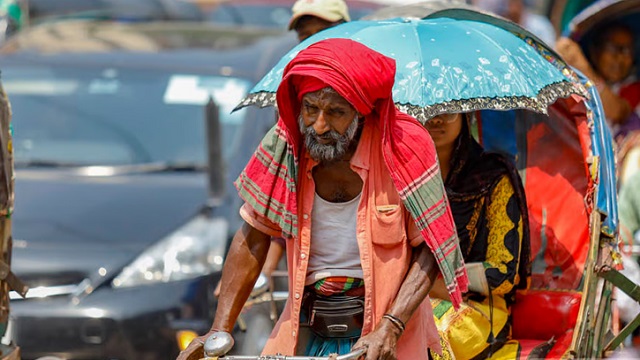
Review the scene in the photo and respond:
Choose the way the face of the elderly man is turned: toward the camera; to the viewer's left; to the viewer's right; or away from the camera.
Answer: toward the camera

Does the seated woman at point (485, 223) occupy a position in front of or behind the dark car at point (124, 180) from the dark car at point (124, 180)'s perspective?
in front

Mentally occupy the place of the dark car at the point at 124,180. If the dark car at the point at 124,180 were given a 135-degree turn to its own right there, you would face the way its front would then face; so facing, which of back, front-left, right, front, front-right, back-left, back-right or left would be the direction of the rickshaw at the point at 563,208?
back

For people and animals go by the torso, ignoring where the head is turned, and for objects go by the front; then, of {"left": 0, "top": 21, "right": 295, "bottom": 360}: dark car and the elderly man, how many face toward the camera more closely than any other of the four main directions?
2

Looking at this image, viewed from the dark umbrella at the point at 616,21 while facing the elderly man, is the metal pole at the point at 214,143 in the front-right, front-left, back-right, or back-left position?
front-right

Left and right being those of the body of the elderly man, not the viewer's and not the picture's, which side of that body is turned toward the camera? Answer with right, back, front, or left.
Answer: front

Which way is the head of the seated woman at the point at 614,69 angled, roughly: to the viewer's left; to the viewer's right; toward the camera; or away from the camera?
toward the camera

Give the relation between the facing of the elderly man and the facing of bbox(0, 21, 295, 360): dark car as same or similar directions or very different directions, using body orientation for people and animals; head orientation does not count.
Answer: same or similar directions

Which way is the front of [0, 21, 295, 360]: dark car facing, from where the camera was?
facing the viewer

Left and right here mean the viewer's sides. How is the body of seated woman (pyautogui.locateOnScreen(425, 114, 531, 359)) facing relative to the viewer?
facing the viewer and to the left of the viewer
